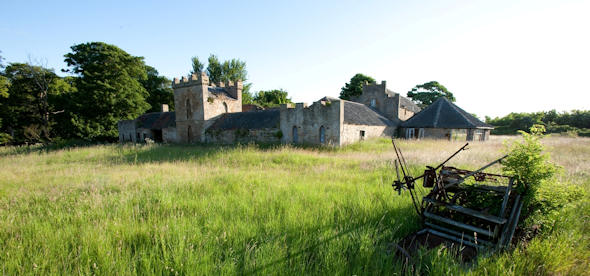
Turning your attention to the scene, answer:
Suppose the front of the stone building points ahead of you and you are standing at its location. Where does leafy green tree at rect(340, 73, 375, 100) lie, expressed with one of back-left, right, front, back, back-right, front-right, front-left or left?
back

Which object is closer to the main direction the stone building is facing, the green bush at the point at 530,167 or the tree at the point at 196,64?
the green bush

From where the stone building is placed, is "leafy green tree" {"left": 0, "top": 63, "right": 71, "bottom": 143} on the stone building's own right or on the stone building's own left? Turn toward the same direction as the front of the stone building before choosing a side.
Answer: on the stone building's own right

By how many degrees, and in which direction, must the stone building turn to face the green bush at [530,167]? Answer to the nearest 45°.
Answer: approximately 45° to its left

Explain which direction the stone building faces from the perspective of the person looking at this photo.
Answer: facing the viewer and to the left of the viewer

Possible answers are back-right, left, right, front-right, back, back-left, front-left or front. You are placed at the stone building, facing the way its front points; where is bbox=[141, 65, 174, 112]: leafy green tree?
right

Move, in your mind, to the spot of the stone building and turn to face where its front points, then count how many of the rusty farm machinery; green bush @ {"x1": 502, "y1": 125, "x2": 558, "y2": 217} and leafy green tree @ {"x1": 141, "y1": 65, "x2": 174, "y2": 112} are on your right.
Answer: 1

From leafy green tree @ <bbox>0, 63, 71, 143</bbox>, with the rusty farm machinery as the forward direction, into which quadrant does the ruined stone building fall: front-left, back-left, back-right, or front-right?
front-left

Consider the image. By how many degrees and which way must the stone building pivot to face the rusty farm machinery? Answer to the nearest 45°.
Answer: approximately 45° to its left

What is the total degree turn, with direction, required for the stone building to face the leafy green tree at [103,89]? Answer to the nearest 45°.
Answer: approximately 45° to its right
